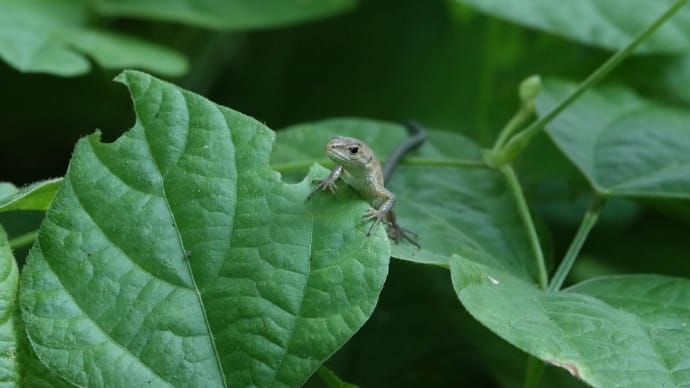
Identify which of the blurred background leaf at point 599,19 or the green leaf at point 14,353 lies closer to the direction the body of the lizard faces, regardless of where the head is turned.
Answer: the green leaf

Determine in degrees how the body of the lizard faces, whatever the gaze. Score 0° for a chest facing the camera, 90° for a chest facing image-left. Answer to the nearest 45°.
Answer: approximately 45°

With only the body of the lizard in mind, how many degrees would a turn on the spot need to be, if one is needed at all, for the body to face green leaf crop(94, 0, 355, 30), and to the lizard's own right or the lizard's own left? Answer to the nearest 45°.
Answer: approximately 90° to the lizard's own right

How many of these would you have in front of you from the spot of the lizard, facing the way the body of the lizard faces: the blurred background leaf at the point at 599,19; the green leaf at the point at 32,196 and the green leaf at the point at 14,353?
2

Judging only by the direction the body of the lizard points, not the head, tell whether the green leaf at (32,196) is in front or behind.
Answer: in front

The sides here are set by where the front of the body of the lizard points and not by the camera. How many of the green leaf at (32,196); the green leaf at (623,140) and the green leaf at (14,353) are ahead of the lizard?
2

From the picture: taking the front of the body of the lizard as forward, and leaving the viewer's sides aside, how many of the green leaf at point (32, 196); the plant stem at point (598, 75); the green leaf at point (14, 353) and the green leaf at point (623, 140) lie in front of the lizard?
2

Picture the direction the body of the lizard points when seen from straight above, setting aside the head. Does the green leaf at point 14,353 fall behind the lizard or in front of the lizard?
in front

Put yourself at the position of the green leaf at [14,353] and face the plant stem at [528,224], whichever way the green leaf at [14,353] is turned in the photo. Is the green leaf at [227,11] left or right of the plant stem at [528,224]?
left

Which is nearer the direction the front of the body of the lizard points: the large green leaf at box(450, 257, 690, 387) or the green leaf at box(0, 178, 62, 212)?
the green leaf
